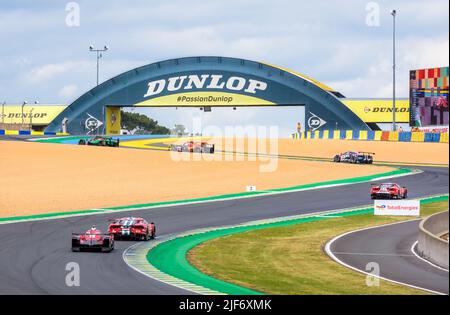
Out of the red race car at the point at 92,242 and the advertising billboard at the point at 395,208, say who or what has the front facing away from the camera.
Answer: the red race car

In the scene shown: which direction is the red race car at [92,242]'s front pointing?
away from the camera

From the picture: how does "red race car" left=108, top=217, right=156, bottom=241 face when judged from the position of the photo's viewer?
facing away from the viewer and to the right of the viewer

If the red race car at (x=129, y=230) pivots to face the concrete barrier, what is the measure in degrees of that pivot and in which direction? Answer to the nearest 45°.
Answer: approximately 90° to its right

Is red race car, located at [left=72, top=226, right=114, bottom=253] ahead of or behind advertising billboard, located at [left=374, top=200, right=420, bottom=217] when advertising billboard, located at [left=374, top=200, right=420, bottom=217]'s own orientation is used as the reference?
ahead

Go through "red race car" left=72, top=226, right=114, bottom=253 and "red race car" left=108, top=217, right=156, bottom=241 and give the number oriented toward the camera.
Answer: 0

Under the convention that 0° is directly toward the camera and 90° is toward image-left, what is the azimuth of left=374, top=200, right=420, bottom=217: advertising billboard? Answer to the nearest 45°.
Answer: approximately 0°

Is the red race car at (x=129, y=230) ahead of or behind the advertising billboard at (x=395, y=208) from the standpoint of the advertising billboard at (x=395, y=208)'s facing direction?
ahead

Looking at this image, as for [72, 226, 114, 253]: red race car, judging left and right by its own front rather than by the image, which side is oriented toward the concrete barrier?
right

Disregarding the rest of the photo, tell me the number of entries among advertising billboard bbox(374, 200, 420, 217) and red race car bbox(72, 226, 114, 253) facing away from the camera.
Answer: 1

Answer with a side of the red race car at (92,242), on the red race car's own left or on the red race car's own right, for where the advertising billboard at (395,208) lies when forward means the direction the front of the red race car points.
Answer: on the red race car's own right

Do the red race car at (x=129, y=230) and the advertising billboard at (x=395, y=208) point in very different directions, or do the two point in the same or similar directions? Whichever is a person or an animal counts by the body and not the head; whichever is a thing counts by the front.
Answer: very different directions

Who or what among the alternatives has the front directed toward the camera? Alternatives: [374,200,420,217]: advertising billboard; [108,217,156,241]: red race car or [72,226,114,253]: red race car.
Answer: the advertising billboard
